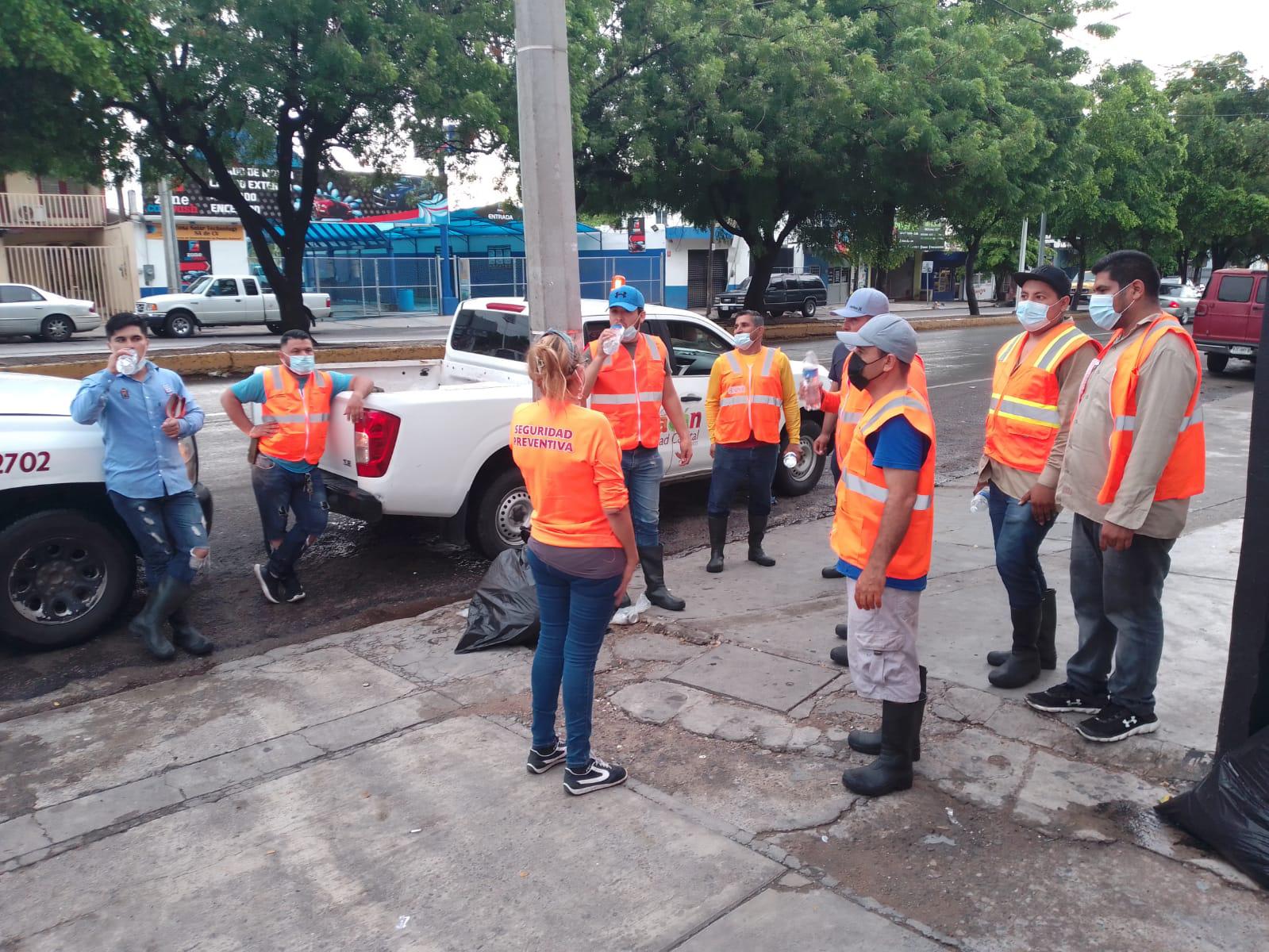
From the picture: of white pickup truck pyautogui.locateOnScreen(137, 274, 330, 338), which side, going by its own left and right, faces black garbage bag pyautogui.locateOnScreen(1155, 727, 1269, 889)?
left

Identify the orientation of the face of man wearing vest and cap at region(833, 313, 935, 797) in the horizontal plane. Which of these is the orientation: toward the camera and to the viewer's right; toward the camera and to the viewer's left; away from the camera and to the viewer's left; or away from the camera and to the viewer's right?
toward the camera and to the viewer's left

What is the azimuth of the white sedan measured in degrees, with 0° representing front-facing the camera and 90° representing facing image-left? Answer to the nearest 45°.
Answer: approximately 90°

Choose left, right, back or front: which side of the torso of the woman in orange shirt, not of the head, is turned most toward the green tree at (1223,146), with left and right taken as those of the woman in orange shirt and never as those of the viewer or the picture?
front

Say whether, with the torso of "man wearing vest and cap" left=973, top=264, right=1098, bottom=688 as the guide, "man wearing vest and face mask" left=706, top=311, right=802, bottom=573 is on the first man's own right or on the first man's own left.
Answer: on the first man's own right

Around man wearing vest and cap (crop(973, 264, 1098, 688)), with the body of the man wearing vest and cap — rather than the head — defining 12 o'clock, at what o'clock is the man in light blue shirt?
The man in light blue shirt is roughly at 1 o'clock from the man wearing vest and cap.

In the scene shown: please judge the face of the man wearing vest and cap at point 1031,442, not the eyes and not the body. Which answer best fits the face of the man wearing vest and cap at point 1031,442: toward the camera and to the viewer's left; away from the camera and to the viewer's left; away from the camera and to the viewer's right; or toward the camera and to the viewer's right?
toward the camera and to the viewer's left

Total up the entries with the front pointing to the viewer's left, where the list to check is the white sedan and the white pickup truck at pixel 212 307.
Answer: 2

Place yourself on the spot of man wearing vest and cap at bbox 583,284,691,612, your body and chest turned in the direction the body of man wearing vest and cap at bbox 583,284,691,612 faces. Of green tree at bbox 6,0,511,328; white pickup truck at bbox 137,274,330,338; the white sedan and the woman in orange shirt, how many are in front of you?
1

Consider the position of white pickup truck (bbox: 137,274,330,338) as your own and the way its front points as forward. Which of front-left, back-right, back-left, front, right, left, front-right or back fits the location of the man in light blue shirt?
left

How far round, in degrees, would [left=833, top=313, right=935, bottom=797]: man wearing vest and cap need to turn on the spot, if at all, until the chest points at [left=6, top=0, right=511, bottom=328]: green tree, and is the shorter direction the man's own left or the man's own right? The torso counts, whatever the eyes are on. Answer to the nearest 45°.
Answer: approximately 45° to the man's own right

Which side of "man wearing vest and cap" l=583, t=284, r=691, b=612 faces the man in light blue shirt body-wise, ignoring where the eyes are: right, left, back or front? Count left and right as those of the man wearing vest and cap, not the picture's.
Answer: right

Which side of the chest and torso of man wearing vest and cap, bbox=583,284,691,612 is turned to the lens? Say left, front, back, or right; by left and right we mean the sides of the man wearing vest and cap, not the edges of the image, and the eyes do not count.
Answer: front

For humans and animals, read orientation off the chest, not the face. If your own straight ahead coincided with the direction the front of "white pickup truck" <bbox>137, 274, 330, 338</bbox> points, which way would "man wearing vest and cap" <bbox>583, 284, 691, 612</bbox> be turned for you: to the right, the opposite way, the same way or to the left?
to the left
